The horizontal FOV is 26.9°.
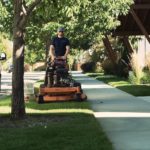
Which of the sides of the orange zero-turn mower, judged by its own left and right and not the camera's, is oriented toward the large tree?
front

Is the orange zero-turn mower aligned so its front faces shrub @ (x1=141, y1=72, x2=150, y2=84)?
no

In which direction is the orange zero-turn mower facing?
toward the camera

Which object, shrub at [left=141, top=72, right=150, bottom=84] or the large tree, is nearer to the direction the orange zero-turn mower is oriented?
the large tree
